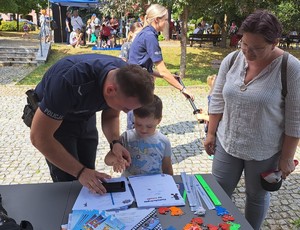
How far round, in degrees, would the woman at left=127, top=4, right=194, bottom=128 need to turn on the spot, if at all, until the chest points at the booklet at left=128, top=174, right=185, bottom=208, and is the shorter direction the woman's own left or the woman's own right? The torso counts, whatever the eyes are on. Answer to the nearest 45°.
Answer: approximately 90° to the woman's own right

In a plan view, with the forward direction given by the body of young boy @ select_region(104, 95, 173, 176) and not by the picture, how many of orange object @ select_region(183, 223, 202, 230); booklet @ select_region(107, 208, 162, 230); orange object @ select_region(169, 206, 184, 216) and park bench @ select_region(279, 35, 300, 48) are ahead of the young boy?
3

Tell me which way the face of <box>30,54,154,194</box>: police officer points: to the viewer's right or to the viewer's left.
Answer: to the viewer's right

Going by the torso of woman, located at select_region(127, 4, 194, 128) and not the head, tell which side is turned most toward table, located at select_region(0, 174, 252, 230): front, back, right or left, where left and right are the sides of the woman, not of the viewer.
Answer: right

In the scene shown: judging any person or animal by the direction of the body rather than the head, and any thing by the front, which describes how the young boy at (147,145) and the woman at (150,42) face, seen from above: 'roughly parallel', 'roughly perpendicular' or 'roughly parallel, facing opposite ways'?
roughly perpendicular

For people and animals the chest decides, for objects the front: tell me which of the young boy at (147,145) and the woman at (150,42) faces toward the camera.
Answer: the young boy

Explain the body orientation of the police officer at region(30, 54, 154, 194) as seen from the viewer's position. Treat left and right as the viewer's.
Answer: facing the viewer and to the right of the viewer

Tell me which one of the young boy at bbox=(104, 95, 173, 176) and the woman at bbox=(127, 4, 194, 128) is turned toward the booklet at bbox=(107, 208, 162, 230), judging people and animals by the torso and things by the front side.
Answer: the young boy

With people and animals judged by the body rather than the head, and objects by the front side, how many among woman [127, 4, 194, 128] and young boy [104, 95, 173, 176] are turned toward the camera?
1

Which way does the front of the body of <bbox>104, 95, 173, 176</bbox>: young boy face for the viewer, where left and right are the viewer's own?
facing the viewer

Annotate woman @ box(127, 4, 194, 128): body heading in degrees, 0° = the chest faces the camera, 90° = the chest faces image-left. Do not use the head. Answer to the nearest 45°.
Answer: approximately 270°

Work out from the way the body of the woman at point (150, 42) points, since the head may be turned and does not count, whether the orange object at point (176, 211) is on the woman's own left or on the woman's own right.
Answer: on the woman's own right

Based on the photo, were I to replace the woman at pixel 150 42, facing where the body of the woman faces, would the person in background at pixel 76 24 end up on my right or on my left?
on my left

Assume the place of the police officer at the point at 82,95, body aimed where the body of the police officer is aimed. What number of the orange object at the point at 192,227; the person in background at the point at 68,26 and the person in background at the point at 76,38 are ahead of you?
1

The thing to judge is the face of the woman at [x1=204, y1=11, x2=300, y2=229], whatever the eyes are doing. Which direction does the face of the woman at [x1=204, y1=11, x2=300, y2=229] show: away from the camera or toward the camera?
toward the camera
